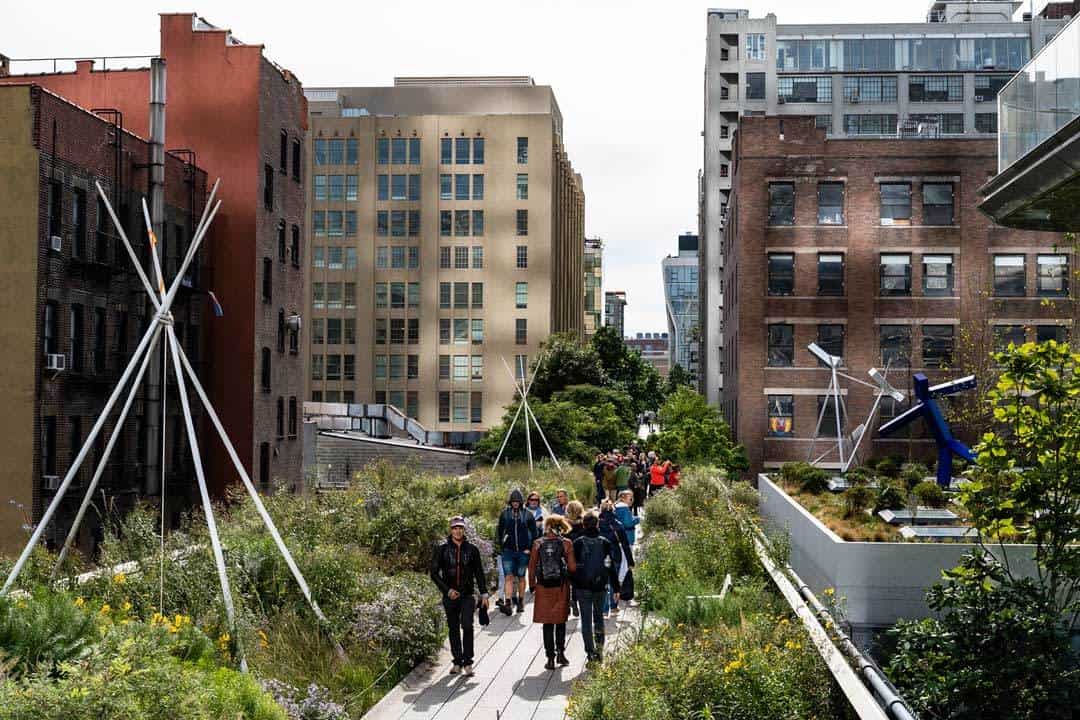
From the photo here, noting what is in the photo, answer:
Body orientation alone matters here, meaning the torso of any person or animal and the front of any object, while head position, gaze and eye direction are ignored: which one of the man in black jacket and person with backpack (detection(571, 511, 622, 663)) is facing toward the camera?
the man in black jacket

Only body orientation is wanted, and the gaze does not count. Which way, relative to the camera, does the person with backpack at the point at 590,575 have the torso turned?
away from the camera

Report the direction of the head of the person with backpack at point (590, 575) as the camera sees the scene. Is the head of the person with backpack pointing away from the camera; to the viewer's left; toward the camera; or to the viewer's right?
away from the camera

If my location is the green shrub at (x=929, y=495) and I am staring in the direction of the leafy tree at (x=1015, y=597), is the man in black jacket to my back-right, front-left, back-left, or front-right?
front-right

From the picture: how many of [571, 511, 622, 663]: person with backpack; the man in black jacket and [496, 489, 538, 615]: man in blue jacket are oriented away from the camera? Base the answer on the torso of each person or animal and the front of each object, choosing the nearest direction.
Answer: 1

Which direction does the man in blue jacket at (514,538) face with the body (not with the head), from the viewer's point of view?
toward the camera

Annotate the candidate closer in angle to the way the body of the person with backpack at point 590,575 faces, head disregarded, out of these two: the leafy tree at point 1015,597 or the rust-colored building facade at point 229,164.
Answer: the rust-colored building facade

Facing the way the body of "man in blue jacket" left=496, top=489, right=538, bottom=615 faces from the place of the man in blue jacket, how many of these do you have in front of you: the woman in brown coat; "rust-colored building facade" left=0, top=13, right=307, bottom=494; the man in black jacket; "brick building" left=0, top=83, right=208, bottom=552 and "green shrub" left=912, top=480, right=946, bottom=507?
2

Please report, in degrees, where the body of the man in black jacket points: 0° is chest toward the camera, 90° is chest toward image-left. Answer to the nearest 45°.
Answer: approximately 0°

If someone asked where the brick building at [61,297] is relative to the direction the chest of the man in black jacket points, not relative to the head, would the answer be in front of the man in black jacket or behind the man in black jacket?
behind

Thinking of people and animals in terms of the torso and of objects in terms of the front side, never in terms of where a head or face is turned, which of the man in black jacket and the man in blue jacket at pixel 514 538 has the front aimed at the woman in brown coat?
the man in blue jacket

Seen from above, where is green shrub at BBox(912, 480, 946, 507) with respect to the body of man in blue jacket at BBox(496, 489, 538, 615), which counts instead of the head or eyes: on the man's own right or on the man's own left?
on the man's own left

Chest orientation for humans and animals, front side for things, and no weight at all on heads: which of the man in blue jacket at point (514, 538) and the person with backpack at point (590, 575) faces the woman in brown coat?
the man in blue jacket

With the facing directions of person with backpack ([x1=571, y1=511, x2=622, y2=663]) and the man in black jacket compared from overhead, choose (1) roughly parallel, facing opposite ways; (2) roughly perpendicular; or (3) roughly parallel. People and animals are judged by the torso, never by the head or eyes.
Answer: roughly parallel, facing opposite ways

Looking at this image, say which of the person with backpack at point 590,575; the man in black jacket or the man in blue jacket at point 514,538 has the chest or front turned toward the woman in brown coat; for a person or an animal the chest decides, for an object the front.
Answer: the man in blue jacket

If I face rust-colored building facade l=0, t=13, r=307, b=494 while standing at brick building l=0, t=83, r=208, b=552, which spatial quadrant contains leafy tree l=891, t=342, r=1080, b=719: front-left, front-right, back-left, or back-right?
back-right

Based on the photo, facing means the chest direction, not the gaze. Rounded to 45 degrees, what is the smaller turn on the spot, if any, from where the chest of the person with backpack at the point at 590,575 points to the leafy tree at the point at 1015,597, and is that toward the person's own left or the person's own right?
approximately 135° to the person's own right
